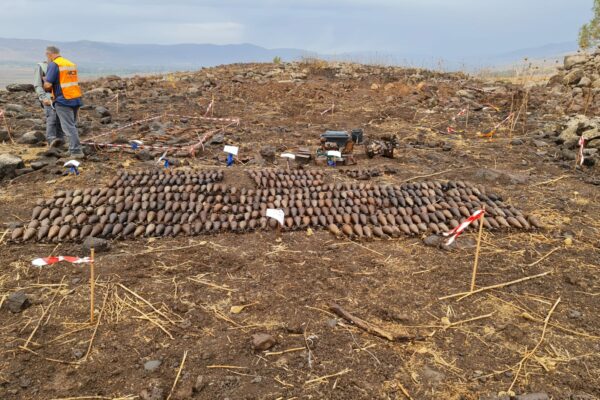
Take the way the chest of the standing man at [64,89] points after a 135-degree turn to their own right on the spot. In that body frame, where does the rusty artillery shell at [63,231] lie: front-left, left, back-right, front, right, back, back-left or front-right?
right

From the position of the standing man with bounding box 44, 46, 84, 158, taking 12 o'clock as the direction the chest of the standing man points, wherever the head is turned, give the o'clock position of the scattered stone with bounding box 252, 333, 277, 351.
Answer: The scattered stone is roughly at 7 o'clock from the standing man.

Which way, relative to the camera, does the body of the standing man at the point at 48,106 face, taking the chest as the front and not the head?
to the viewer's right

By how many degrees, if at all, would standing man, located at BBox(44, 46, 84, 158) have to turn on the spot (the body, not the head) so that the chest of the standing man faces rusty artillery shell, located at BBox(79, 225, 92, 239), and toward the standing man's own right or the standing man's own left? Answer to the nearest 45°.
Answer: approximately 135° to the standing man's own left

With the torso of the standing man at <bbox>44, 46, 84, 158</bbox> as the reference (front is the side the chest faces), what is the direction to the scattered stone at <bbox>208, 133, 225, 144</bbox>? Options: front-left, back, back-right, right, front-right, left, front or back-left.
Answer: back-right

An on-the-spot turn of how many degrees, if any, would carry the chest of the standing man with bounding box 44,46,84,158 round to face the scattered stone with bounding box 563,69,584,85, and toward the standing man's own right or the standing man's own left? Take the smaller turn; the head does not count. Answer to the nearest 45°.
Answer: approximately 135° to the standing man's own right

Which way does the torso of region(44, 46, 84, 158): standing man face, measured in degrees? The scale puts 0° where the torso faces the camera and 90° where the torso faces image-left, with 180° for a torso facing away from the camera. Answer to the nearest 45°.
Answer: approximately 135°

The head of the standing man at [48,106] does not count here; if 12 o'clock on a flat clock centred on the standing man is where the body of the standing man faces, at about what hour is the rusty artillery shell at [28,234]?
The rusty artillery shell is roughly at 3 o'clock from the standing man.

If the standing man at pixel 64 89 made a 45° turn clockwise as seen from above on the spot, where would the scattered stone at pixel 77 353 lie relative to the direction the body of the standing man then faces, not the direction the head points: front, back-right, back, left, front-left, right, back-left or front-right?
back

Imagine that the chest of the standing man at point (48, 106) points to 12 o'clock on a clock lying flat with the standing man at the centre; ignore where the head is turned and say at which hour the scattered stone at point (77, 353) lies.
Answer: The scattered stone is roughly at 3 o'clock from the standing man.
